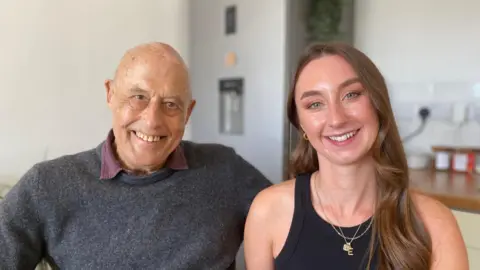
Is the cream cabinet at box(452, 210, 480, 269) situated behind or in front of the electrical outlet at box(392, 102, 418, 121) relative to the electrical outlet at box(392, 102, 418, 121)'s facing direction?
in front

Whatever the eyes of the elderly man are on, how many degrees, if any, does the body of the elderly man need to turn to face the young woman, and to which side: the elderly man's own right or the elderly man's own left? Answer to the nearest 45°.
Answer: approximately 45° to the elderly man's own left

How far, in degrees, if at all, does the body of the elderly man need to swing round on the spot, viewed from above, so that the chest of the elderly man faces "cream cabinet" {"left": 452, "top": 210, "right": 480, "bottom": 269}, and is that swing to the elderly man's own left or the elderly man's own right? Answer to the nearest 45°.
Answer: approximately 90° to the elderly man's own left

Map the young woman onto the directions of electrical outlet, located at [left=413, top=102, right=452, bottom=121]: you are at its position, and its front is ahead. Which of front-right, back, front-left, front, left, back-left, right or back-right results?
front

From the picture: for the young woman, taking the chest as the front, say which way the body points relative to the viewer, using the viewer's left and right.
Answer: facing the viewer

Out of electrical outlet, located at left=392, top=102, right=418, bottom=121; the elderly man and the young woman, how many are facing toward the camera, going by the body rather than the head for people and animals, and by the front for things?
3

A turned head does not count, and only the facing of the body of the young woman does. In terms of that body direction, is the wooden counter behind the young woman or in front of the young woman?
behind

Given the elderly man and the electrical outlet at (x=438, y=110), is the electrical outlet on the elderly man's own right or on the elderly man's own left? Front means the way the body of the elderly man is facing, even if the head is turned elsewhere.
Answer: on the elderly man's own left

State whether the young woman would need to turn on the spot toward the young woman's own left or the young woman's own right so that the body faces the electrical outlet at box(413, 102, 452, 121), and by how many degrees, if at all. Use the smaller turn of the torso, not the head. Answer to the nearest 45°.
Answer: approximately 180°

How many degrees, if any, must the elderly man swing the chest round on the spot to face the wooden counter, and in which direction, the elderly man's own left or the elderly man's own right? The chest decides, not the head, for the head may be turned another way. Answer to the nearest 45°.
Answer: approximately 90° to the elderly man's own left

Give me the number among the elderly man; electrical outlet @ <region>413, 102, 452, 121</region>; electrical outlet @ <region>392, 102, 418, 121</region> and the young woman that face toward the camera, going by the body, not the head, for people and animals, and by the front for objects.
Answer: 4

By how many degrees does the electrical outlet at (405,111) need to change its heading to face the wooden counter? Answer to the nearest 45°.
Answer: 0° — it already faces it

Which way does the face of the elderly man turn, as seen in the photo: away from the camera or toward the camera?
toward the camera

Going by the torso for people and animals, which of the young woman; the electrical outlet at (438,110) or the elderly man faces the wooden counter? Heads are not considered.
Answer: the electrical outlet
